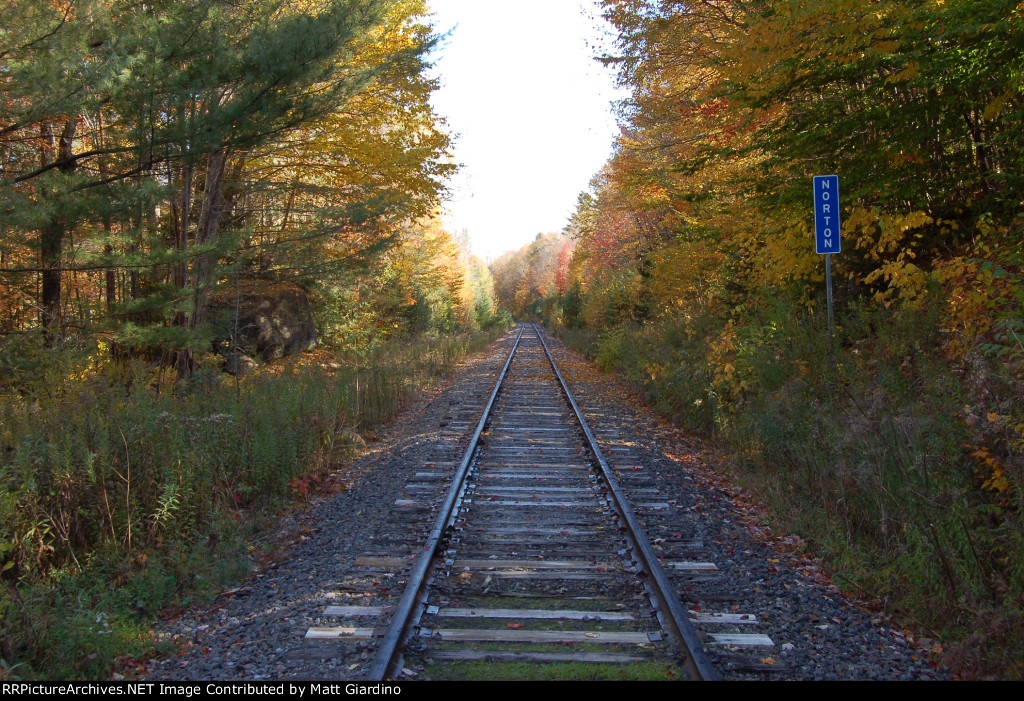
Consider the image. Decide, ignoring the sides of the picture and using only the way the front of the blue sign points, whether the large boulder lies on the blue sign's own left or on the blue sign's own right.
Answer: on the blue sign's own right

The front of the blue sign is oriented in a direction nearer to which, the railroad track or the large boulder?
the railroad track

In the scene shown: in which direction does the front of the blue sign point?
toward the camera
